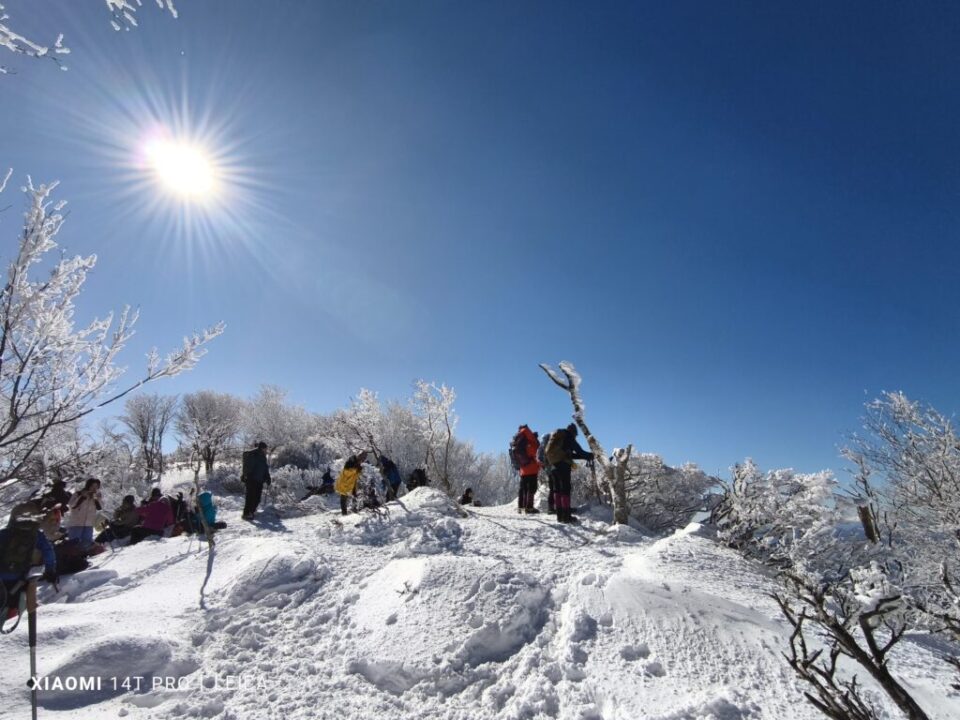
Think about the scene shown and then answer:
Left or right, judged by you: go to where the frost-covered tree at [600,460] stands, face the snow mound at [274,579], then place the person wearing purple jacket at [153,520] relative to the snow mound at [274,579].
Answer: right

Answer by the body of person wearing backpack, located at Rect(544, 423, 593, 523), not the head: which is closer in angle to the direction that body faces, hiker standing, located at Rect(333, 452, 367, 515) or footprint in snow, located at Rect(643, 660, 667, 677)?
the footprint in snow

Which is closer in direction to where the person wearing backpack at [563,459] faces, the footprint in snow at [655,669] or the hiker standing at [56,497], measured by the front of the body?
the footprint in snow

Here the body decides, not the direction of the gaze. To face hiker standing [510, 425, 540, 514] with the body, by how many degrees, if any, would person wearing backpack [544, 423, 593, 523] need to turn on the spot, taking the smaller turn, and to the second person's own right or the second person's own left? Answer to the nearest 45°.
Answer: approximately 135° to the second person's own left

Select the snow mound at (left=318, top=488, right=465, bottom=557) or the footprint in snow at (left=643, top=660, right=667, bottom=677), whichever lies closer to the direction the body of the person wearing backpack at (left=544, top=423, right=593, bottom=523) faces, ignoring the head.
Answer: the footprint in snow

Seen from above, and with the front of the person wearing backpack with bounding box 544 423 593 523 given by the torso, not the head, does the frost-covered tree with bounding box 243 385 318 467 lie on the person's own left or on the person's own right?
on the person's own left

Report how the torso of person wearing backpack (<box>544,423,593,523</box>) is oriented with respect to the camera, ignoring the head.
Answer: to the viewer's right

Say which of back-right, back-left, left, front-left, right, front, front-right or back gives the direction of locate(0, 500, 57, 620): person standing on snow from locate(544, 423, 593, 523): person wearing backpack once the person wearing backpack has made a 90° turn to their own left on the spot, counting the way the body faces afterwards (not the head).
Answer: back-left

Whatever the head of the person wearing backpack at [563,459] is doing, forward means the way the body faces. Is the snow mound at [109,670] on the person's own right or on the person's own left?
on the person's own right

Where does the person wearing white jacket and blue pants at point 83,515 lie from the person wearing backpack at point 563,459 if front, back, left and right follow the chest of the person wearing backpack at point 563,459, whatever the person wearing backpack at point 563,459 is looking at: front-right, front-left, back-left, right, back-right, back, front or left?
back

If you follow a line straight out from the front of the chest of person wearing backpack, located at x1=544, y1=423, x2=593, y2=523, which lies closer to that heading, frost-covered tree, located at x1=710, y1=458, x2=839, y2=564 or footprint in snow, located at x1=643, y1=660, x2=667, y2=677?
the frost-covered tree

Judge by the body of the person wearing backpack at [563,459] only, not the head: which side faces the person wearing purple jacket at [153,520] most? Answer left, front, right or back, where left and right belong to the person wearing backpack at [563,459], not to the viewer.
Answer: back

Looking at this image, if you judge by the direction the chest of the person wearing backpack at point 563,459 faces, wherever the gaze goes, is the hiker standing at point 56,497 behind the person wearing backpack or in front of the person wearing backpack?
behind

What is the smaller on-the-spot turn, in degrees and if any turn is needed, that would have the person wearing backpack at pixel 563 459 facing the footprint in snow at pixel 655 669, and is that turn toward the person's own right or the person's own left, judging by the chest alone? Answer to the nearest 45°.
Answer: approximately 90° to the person's own right

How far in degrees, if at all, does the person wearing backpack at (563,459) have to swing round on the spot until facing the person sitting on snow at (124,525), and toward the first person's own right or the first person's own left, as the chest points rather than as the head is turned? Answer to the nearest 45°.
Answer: approximately 180°

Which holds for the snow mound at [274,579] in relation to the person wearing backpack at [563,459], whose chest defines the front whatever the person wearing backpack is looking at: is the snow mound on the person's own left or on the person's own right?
on the person's own right

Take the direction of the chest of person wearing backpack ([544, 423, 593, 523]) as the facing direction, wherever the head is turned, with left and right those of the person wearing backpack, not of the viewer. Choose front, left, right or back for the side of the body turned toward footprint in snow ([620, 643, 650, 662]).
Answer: right
